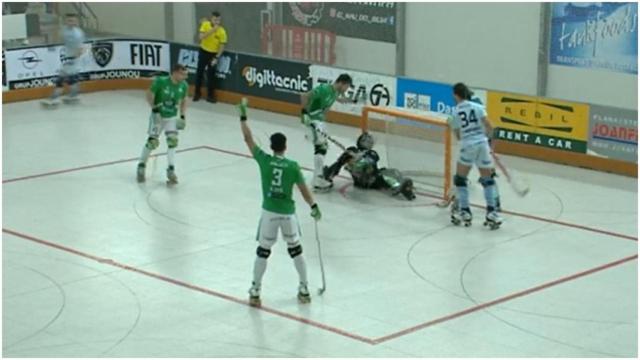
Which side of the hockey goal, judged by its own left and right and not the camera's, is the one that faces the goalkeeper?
front

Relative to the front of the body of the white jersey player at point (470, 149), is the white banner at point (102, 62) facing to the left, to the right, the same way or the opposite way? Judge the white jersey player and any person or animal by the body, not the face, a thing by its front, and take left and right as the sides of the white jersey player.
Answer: the opposite way

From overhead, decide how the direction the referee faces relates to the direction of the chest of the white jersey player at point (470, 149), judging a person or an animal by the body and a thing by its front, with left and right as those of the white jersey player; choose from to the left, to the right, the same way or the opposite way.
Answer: the opposite way

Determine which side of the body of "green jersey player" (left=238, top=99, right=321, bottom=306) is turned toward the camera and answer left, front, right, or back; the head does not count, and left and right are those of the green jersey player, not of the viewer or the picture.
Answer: back

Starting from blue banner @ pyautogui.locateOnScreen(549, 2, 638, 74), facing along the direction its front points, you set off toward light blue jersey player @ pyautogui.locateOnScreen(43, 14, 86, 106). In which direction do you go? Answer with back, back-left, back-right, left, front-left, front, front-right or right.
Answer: front-right

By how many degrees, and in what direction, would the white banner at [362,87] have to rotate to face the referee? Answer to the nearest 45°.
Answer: approximately 90° to its right

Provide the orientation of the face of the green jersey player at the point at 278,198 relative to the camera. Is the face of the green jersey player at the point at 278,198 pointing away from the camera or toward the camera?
away from the camera

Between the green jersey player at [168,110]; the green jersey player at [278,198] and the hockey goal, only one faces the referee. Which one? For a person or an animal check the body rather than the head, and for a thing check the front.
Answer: the green jersey player at [278,198]

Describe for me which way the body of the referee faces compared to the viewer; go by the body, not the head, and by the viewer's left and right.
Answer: facing the viewer

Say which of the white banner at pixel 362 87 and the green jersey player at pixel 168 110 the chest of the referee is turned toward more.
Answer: the green jersey player

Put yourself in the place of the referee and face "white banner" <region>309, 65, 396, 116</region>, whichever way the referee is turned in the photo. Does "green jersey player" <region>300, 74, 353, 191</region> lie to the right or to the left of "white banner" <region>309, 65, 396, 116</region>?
right

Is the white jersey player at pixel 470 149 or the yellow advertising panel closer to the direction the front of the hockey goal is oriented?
the white jersey player

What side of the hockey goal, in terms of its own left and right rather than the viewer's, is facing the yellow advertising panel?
back

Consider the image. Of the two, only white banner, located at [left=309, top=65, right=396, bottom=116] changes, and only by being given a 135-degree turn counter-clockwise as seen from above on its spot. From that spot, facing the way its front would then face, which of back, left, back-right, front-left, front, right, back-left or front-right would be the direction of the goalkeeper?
right
